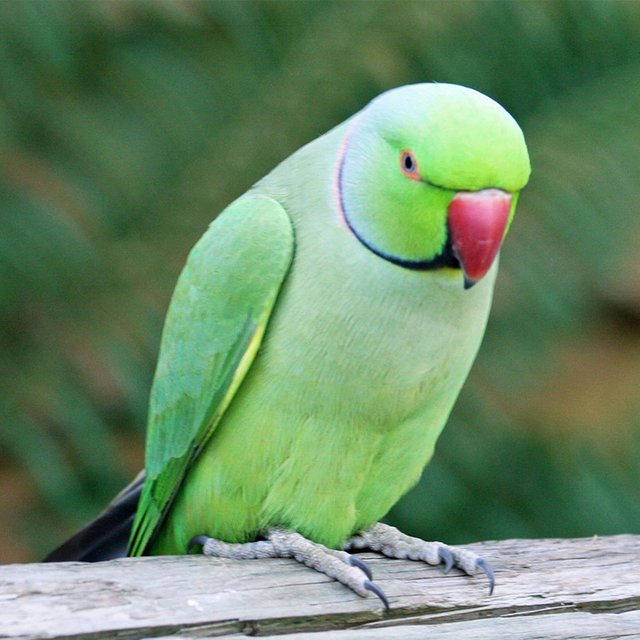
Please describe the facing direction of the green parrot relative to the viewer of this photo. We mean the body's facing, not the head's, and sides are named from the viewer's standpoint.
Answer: facing the viewer and to the right of the viewer
